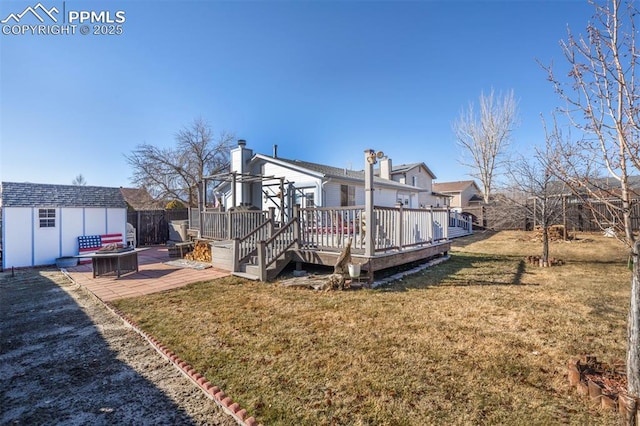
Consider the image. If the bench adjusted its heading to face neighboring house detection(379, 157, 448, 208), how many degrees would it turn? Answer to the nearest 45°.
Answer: approximately 90° to its left

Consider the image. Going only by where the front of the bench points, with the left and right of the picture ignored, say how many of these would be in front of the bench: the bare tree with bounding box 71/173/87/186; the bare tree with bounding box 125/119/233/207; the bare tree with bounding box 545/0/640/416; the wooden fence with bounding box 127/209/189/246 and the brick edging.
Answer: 2

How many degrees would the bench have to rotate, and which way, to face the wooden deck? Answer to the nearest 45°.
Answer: approximately 45° to its left

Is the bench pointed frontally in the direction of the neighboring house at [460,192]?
no

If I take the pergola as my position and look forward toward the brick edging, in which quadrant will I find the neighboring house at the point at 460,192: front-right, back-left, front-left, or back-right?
back-left

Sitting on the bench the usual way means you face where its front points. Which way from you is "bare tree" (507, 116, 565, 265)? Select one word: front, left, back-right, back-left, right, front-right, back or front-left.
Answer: front-left

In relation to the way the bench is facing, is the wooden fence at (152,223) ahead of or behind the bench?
behind

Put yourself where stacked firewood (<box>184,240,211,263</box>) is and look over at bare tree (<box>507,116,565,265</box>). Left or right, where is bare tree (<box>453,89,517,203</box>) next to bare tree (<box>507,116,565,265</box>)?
left

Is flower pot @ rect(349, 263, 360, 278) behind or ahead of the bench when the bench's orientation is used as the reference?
ahead

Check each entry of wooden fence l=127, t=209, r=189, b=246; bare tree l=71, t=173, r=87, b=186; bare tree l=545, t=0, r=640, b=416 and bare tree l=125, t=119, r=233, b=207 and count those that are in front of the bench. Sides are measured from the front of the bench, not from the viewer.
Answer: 1

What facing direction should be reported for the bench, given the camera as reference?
facing the viewer

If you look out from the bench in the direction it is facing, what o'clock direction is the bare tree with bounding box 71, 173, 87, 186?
The bare tree is roughly at 6 o'clock from the bench.

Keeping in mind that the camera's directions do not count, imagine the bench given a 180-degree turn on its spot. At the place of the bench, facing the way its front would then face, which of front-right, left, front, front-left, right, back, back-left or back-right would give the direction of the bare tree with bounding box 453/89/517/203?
right
